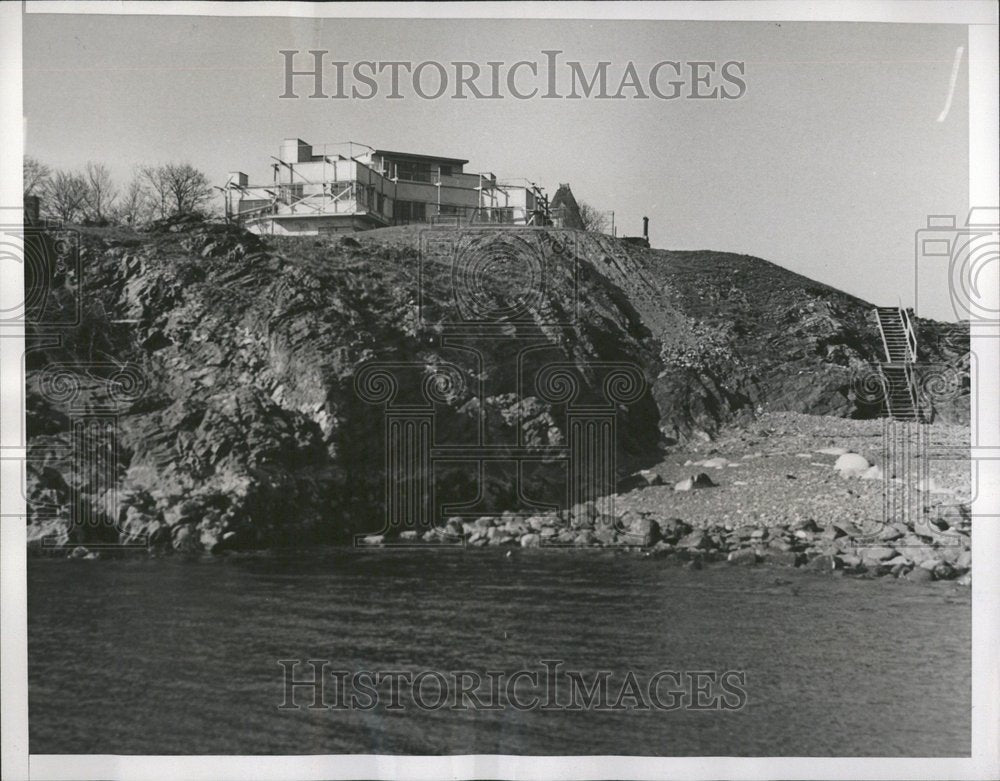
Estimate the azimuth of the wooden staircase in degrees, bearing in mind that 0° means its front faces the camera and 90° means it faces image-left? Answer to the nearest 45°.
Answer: approximately 0°

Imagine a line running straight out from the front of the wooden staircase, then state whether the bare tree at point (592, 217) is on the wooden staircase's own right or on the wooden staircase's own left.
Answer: on the wooden staircase's own right

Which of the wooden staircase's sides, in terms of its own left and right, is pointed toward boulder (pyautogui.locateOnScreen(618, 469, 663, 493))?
right
